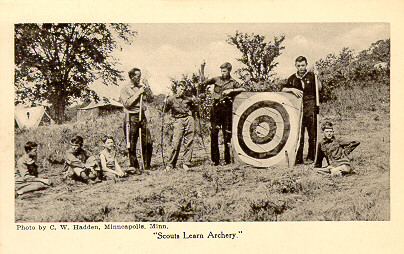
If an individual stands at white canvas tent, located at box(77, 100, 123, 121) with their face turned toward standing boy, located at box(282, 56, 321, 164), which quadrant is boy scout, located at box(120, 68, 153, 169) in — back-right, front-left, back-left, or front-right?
front-right

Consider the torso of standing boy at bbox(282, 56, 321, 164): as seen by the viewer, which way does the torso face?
toward the camera

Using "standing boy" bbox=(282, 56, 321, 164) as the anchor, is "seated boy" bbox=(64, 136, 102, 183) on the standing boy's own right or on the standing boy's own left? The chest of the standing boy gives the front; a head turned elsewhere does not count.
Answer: on the standing boy's own right
